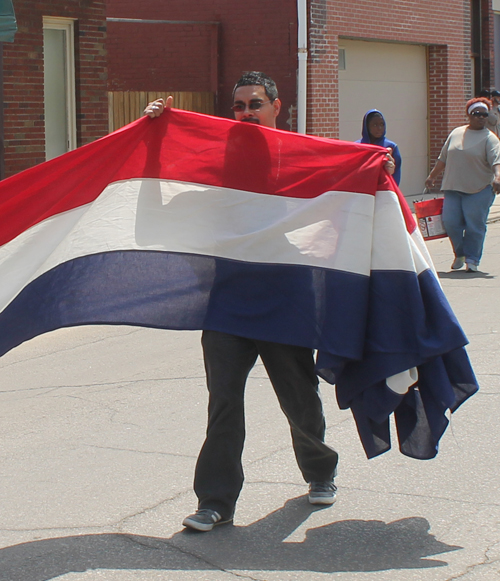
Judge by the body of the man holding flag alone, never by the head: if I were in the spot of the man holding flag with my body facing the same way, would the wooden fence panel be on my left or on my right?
on my right

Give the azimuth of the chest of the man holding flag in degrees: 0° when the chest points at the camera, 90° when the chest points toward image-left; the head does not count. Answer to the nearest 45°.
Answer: approximately 45°

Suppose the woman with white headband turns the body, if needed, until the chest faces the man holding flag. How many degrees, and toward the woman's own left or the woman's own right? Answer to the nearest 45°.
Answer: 0° — they already face them

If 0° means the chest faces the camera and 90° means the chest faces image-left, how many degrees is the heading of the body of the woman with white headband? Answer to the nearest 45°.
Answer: approximately 0°

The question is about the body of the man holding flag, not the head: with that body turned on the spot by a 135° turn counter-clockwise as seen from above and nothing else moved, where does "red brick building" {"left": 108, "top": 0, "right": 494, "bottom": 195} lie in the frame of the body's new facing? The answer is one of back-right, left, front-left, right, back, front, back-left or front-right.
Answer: left
